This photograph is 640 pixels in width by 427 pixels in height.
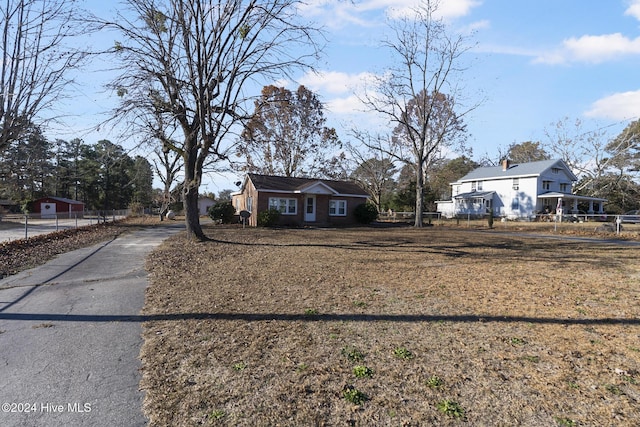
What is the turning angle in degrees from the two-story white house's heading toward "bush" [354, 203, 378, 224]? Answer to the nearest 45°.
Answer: approximately 90° to its right

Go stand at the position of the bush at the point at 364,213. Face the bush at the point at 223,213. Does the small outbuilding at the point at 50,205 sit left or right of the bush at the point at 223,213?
right

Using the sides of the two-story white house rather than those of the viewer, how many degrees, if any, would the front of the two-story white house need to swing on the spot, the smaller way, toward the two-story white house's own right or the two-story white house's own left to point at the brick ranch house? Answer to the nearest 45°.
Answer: approximately 90° to the two-story white house's own right

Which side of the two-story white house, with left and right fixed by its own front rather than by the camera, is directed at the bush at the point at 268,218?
right

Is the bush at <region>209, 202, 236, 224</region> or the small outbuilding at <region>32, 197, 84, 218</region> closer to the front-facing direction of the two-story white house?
the bush

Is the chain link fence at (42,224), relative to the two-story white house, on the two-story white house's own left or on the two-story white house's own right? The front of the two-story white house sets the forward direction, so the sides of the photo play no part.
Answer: on the two-story white house's own right

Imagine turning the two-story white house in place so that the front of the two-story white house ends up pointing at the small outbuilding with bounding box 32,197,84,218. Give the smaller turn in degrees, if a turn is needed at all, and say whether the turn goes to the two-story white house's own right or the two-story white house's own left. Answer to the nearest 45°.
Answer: approximately 135° to the two-story white house's own right

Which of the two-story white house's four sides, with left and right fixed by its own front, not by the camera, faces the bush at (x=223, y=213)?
right

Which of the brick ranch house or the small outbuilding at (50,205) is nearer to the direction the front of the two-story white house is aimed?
the brick ranch house
